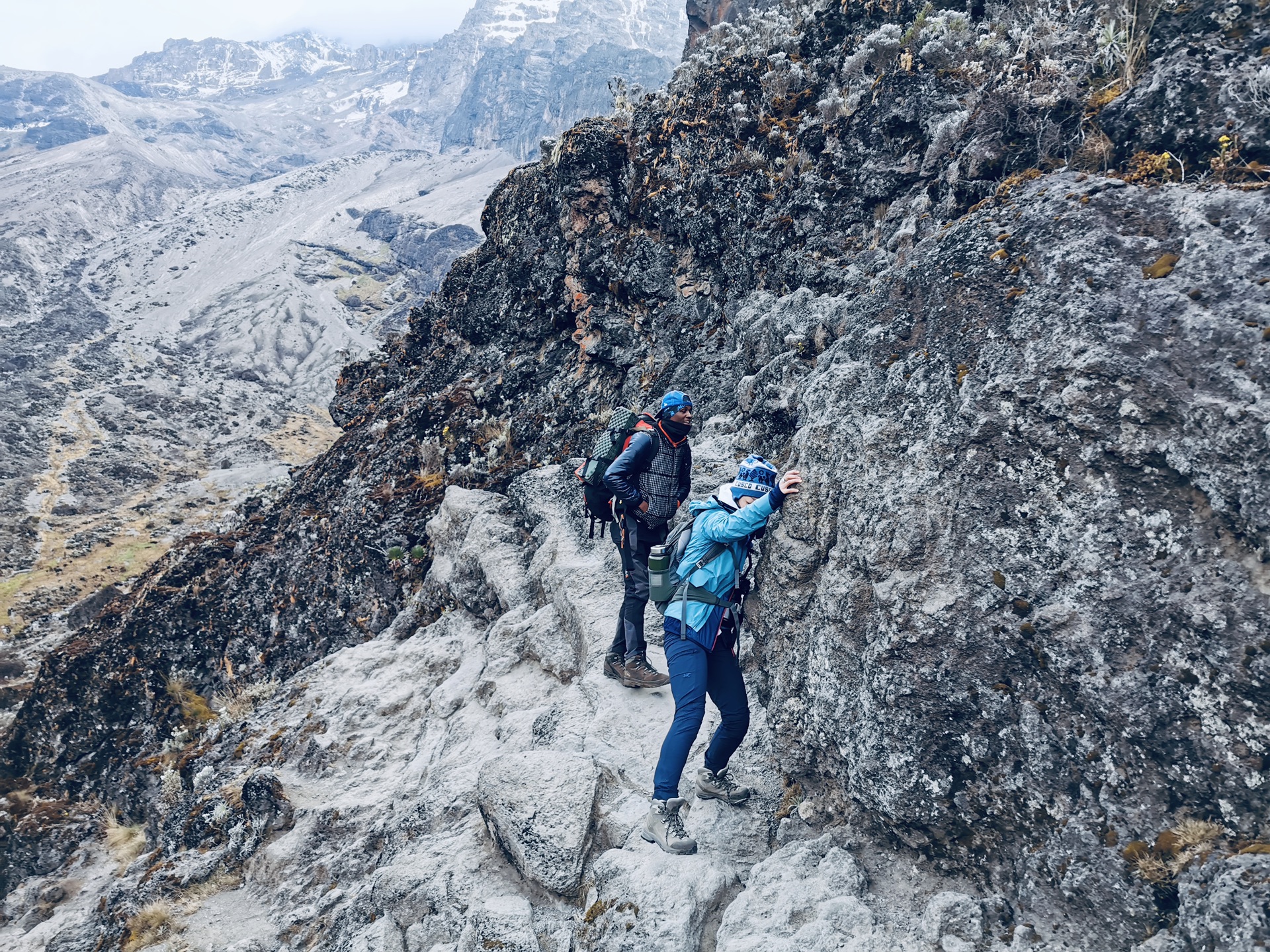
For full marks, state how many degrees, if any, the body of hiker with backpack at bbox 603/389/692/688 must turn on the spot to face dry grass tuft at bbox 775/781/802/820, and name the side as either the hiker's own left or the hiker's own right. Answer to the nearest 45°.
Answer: approximately 45° to the hiker's own right

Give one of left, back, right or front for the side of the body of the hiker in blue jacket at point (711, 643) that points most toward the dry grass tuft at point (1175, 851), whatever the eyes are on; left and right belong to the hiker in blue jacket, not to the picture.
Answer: front

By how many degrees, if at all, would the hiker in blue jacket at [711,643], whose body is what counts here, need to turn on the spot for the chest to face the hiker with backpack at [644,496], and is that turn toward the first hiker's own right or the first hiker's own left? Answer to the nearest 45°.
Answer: approximately 135° to the first hiker's own left

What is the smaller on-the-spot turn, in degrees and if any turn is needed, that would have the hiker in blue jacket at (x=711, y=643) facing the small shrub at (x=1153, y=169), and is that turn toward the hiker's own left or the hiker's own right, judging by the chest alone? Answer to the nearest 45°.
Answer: approximately 45° to the hiker's own left

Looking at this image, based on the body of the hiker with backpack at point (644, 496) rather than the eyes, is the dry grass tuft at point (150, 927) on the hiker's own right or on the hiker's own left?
on the hiker's own right

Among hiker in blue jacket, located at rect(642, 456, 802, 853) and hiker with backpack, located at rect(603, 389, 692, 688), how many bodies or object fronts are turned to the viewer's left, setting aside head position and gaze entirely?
0

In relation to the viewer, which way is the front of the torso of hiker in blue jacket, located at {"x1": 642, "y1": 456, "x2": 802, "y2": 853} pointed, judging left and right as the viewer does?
facing the viewer and to the right of the viewer

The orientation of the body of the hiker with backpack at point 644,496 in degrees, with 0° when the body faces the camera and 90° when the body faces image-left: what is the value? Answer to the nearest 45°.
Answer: approximately 315°

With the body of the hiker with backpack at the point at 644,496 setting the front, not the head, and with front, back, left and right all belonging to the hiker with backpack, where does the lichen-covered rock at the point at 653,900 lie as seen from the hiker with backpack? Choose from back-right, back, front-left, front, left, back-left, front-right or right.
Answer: front-right

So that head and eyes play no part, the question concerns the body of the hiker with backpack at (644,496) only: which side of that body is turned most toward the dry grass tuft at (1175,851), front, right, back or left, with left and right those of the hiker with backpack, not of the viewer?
front

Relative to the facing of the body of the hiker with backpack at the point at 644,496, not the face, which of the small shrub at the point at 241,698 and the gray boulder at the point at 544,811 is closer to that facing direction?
the gray boulder

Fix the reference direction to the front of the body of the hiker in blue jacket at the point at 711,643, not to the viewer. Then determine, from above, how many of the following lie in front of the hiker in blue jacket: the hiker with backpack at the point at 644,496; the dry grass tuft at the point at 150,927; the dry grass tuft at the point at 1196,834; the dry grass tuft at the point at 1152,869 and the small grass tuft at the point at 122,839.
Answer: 2
